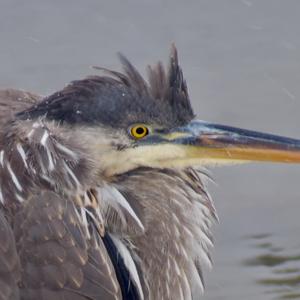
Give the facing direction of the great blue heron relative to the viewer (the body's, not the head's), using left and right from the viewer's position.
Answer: facing to the right of the viewer
